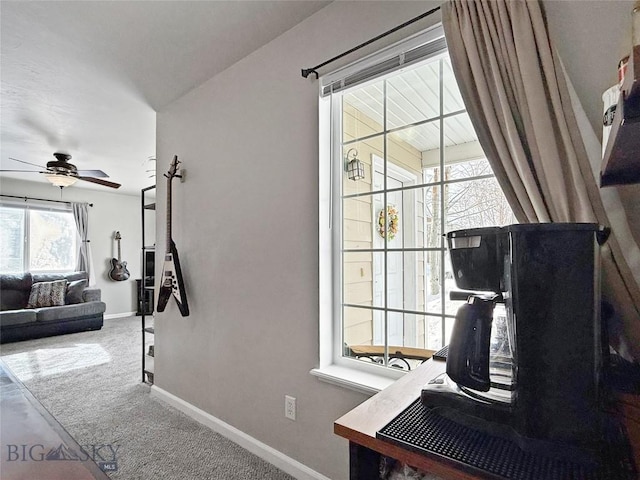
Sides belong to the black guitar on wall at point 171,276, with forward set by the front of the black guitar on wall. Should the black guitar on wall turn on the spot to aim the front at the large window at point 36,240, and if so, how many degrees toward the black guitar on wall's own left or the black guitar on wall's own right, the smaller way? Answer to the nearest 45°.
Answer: approximately 90° to the black guitar on wall's own right

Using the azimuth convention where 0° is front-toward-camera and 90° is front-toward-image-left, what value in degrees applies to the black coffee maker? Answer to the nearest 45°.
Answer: approximately 90°

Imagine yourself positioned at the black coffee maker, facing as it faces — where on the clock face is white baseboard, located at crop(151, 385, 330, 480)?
The white baseboard is roughly at 1 o'clock from the black coffee maker.

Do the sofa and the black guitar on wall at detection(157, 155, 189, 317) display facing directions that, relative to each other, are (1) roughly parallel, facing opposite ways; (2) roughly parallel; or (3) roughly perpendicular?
roughly perpendicular

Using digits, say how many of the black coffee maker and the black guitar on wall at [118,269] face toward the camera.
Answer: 1

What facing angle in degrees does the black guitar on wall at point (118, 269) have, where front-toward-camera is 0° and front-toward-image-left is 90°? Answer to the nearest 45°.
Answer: approximately 0°

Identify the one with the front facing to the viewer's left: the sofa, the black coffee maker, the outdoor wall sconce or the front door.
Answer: the black coffee maker
